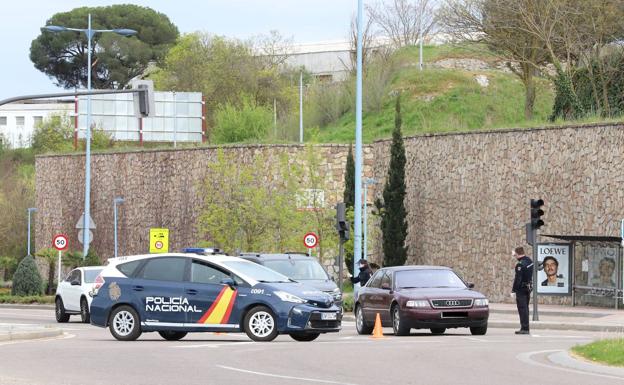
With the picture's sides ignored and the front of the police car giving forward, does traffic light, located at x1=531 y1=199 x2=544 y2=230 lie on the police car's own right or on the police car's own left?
on the police car's own left

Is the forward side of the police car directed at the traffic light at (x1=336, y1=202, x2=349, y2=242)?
no

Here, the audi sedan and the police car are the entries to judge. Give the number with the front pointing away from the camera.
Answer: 0

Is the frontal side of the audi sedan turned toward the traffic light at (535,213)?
no

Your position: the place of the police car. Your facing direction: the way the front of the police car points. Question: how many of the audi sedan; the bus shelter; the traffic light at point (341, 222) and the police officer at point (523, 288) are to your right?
0

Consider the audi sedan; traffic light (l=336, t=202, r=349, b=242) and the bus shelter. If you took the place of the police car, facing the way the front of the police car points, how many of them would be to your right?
0

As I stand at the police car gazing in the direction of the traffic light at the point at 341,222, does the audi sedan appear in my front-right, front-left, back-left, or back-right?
front-right

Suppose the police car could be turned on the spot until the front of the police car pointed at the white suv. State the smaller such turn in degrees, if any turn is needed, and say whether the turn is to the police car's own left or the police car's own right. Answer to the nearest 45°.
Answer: approximately 135° to the police car's own left

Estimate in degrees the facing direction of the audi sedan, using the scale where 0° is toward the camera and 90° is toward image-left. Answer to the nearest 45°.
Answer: approximately 315°

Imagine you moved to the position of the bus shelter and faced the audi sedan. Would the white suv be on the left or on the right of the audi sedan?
right

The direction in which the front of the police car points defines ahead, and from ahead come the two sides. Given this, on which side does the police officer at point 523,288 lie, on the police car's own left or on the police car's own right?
on the police car's own left

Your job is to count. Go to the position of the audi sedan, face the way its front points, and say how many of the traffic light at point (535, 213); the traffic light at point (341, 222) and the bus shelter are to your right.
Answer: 0

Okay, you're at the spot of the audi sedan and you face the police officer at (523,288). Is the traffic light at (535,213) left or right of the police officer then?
left

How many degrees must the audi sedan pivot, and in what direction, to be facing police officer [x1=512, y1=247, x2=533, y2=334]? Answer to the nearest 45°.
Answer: approximately 45° to its left

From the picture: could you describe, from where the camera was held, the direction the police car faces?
facing the viewer and to the right of the viewer

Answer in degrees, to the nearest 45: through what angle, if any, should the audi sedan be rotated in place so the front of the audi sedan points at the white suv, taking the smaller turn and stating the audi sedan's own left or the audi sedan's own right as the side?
approximately 180°

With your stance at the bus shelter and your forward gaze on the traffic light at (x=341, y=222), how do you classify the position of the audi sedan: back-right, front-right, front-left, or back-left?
front-left
